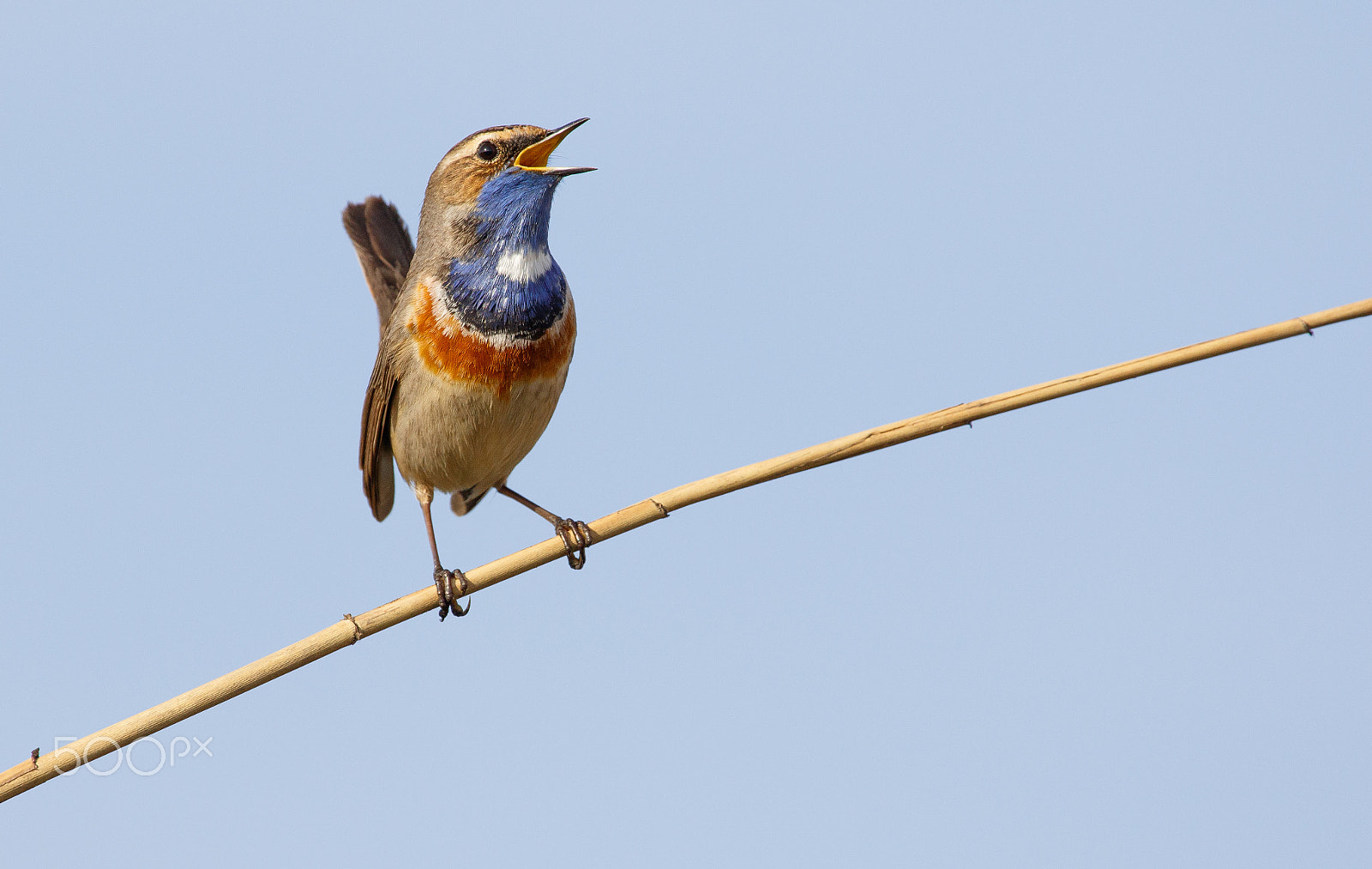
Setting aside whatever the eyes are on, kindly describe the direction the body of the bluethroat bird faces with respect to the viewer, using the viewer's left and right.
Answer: facing the viewer and to the right of the viewer
